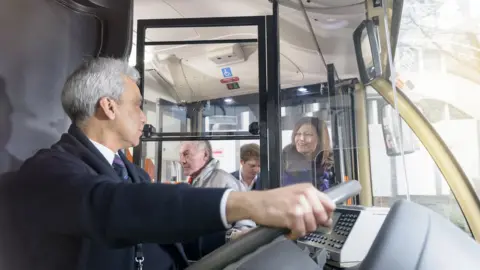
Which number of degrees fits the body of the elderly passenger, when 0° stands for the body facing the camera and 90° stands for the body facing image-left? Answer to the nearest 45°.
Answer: approximately 90°

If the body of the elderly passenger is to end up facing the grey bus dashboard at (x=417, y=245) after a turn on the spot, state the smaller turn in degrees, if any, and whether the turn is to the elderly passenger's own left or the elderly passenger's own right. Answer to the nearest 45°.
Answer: approximately 90° to the elderly passenger's own left

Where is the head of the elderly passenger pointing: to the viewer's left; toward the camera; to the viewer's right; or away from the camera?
to the viewer's left

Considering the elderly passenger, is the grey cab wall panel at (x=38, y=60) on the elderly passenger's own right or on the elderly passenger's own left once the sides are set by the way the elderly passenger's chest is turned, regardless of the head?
on the elderly passenger's own left
